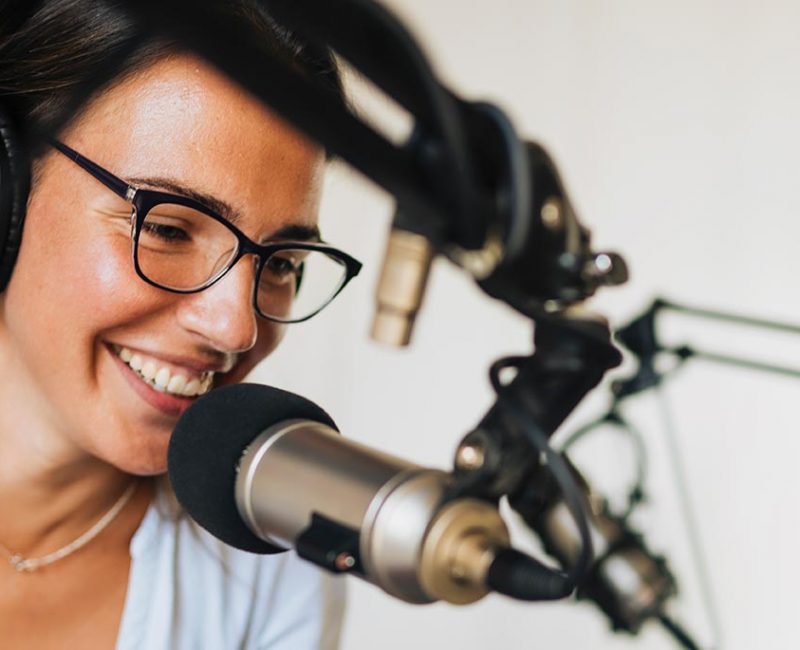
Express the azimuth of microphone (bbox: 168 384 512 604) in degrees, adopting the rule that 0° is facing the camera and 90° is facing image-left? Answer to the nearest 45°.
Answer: approximately 135°

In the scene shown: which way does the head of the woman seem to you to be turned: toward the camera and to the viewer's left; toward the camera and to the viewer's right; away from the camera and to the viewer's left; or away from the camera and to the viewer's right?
toward the camera and to the viewer's right

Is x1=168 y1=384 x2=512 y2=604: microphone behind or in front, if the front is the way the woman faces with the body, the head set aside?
in front

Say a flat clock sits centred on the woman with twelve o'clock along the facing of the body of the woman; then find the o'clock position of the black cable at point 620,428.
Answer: The black cable is roughly at 12 o'clock from the woman.

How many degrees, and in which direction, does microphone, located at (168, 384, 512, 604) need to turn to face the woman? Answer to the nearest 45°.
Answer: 0° — it already faces them

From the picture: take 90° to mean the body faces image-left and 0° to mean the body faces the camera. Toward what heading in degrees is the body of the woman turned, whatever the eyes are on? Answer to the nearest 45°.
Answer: approximately 315°
